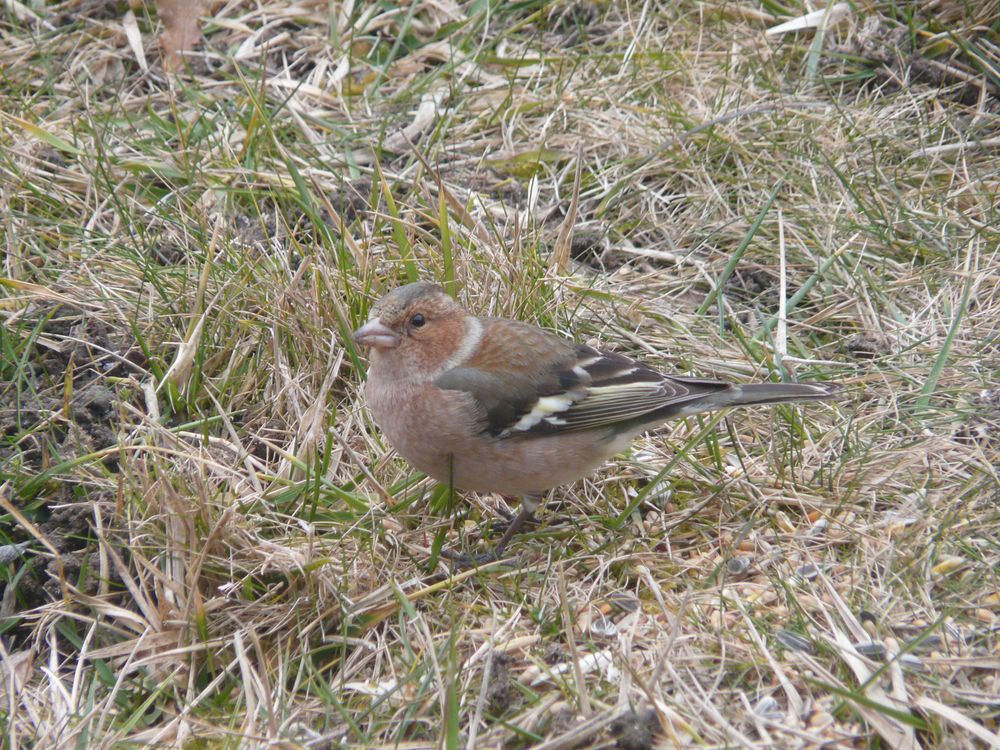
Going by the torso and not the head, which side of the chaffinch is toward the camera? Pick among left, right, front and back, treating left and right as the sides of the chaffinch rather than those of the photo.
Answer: left
